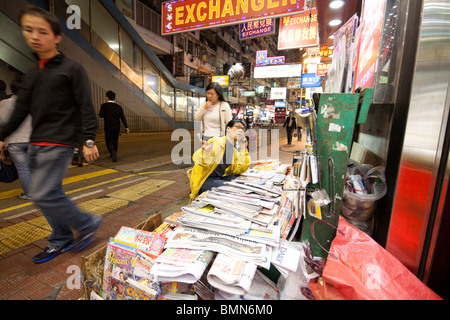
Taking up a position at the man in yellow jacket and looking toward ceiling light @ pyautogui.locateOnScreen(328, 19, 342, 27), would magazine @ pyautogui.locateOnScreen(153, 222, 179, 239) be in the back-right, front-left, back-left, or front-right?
back-right

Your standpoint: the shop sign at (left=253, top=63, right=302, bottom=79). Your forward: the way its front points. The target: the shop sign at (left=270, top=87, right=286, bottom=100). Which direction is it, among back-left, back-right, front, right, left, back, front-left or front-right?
back

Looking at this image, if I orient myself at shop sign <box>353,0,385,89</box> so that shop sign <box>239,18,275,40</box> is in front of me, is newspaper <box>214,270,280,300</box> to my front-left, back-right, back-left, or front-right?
back-left

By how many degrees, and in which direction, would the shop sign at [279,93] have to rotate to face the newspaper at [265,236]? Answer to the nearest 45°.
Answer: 0° — it already faces it

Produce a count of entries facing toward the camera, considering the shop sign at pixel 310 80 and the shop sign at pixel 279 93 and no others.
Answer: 2

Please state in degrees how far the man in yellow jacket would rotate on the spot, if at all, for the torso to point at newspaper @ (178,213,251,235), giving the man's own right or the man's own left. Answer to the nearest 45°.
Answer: approximately 45° to the man's own right

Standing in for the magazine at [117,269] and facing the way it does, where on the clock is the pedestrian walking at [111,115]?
The pedestrian walking is roughly at 6 o'clock from the magazine.

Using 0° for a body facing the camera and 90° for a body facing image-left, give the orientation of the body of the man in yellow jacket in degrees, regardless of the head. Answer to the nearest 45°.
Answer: approximately 315°

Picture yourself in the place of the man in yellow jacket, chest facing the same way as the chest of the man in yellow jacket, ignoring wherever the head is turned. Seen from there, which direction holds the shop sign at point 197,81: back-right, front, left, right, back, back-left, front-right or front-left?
back-left

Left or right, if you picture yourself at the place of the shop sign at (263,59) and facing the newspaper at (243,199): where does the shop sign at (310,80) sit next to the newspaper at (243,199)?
left
